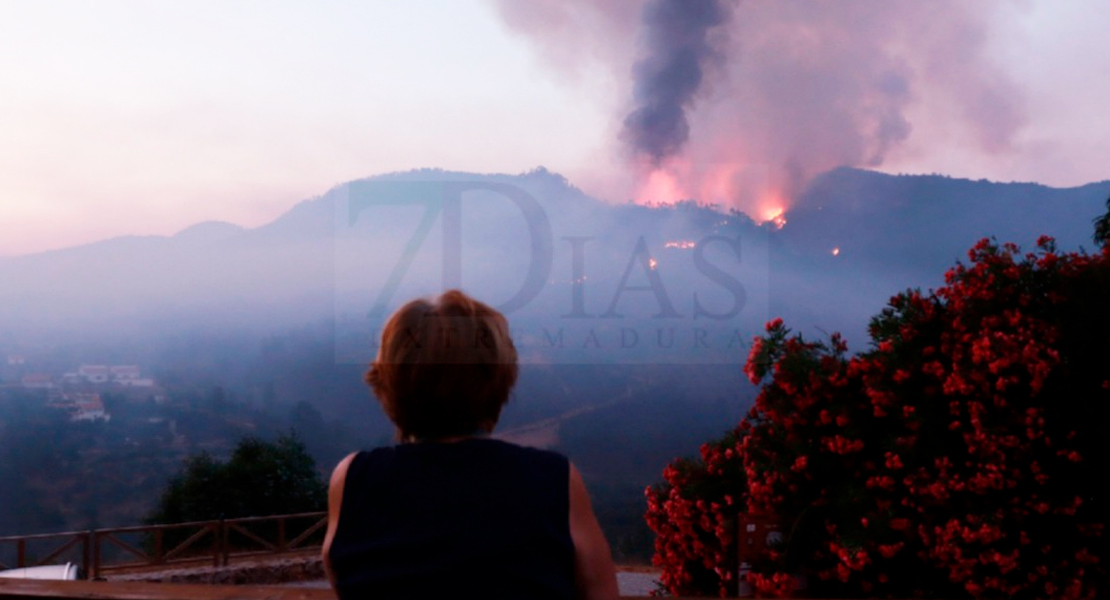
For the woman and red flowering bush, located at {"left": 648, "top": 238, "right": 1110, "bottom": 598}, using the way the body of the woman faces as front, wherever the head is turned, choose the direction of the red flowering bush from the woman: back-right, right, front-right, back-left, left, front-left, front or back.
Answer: front-right

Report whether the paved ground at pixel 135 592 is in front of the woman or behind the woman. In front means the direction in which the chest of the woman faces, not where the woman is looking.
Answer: in front

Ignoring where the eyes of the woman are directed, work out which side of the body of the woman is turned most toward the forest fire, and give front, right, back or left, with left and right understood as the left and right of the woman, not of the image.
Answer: front

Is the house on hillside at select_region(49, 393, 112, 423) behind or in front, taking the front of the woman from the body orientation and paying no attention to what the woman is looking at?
in front

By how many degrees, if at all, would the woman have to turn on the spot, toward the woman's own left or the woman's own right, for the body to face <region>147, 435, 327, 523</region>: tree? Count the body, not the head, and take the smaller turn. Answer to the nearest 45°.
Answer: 0° — they already face it

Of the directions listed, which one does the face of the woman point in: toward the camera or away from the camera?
away from the camera

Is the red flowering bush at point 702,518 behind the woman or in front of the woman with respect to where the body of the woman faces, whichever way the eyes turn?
in front

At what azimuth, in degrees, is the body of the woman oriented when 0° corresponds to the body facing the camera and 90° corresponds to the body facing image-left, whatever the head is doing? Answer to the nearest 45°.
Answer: approximately 180°
